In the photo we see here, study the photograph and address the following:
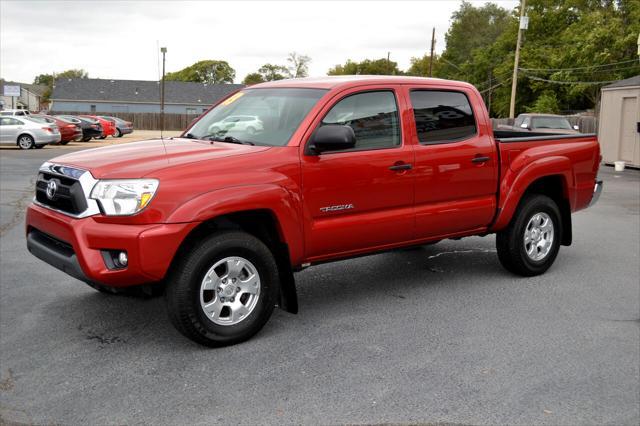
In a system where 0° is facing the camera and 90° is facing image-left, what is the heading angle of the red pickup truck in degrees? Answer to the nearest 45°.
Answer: approximately 45°

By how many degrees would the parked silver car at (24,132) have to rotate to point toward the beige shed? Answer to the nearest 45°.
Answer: approximately 180°

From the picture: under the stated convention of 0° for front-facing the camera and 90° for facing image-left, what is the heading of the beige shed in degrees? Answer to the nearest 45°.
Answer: approximately 45°

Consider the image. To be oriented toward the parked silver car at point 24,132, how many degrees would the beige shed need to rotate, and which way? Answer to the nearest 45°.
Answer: approximately 45° to its right
